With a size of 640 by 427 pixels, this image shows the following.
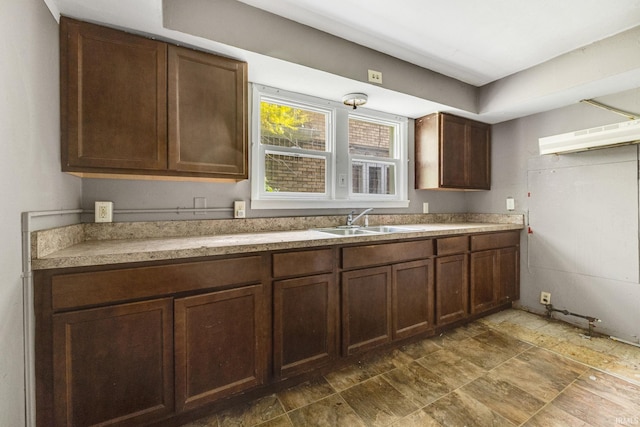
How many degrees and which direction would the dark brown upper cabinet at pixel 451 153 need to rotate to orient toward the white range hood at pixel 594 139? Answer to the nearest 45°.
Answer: approximately 45° to its left

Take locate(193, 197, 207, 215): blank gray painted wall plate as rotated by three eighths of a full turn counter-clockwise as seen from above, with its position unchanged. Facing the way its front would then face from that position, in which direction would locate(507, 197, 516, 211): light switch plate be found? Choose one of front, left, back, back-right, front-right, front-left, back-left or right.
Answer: front-right

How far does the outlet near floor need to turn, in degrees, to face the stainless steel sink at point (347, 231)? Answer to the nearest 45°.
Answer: approximately 45° to its right

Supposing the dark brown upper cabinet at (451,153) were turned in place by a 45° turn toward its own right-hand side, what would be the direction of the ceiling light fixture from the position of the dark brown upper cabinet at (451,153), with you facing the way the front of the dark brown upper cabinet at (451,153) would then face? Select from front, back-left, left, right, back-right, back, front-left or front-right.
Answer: front-right

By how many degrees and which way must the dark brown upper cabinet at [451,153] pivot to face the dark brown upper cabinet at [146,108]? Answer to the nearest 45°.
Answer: approximately 90° to its right

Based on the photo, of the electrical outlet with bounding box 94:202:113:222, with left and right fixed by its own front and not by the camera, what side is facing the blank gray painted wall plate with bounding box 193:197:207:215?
left

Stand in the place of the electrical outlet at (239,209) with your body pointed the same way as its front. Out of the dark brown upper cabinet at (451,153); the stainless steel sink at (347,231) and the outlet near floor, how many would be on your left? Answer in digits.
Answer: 3

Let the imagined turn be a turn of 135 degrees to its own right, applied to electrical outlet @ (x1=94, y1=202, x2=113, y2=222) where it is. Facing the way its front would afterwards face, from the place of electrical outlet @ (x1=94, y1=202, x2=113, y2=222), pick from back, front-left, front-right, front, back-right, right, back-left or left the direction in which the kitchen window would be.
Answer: back-right

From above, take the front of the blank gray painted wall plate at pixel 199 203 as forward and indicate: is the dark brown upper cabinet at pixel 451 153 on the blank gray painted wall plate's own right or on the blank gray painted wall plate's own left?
on the blank gray painted wall plate's own left
